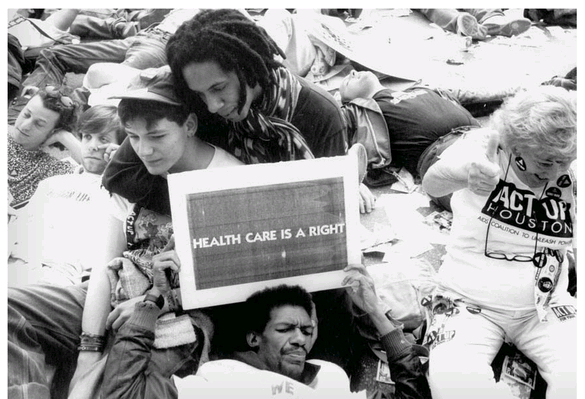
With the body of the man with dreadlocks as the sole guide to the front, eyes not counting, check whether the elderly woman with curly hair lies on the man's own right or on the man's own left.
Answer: on the man's own left

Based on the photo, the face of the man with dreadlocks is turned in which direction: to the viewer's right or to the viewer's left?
to the viewer's left

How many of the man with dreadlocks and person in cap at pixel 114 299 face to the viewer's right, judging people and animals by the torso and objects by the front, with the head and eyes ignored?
0

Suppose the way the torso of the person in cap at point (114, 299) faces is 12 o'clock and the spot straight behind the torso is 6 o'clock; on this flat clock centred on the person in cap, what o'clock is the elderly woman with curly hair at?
The elderly woman with curly hair is roughly at 8 o'clock from the person in cap.

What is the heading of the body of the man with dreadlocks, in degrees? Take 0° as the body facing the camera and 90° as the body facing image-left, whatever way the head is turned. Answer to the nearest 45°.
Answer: approximately 45°

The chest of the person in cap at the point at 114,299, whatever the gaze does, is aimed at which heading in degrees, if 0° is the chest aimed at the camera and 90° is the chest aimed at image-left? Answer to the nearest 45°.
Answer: approximately 45°
